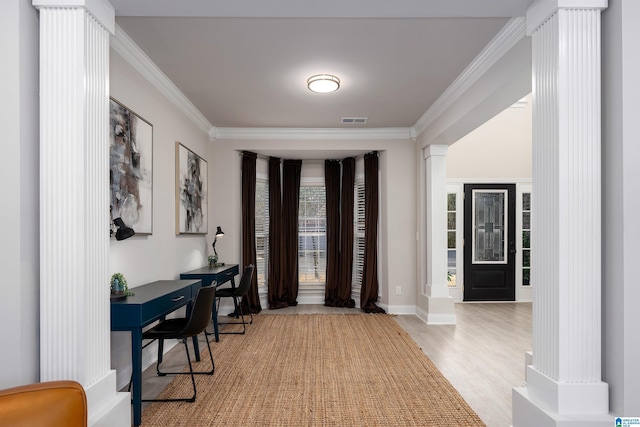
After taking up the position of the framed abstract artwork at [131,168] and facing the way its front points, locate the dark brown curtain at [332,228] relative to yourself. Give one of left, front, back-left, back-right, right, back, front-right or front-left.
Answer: left

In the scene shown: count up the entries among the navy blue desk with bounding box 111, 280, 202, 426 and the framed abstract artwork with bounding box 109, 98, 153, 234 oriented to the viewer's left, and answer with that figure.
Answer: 0

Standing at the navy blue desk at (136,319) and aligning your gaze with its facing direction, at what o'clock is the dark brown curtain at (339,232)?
The dark brown curtain is roughly at 9 o'clock from the navy blue desk.

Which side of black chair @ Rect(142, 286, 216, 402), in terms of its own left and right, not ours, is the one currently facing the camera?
left

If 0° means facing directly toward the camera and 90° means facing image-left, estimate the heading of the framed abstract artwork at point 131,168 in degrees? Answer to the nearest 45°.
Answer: approximately 315°

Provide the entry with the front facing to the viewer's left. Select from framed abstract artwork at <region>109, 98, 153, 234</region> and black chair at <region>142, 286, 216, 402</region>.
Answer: the black chair

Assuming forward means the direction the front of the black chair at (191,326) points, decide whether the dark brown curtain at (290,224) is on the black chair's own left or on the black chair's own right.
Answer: on the black chair's own right

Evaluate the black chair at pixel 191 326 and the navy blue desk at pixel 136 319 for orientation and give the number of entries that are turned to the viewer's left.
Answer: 1

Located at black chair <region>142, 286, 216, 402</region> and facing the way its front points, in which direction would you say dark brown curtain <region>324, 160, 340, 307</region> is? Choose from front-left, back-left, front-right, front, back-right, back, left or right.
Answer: back-right

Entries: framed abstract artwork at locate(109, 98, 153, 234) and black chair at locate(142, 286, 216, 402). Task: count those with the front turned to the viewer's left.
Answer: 1

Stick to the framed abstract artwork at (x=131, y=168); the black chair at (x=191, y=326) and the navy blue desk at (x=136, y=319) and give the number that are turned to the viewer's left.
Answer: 1

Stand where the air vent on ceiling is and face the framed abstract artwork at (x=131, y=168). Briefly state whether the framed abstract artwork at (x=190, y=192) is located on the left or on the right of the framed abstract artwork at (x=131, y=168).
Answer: right
